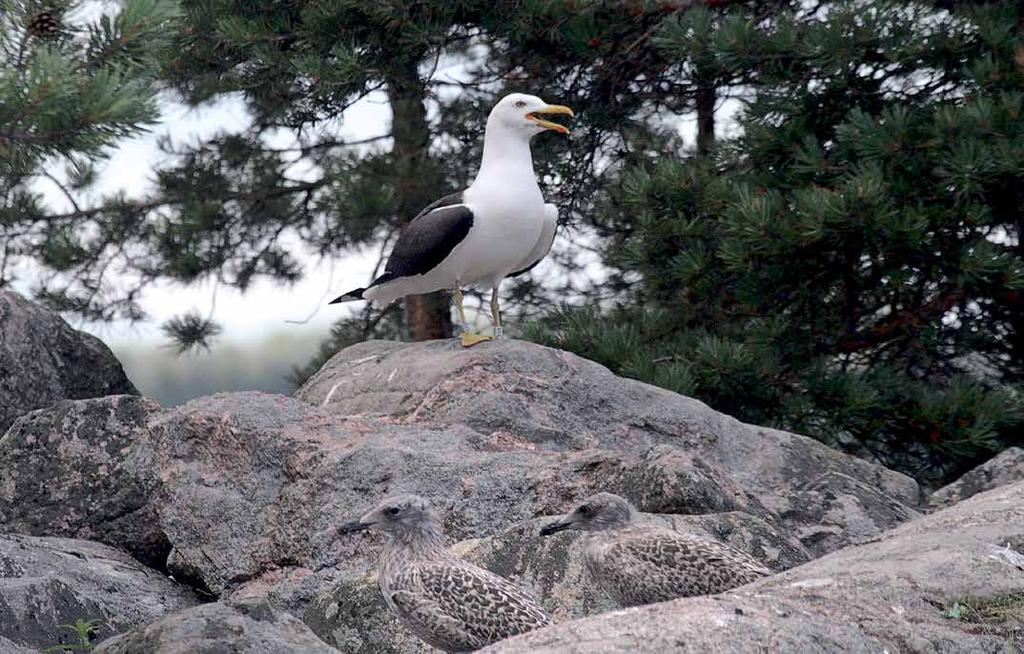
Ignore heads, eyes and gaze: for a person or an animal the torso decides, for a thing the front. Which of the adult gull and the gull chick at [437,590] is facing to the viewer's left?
the gull chick

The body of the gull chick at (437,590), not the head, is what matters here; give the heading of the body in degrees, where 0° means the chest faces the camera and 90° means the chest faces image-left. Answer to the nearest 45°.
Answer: approximately 90°

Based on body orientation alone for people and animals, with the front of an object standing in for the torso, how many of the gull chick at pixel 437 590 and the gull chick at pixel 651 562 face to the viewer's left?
2

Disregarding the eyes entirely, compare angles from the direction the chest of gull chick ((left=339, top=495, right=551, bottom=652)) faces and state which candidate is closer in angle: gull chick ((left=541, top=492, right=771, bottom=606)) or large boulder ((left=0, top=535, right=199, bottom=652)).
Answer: the large boulder

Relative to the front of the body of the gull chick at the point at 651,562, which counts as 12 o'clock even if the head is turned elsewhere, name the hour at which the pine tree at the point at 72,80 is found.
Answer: The pine tree is roughly at 2 o'clock from the gull chick.

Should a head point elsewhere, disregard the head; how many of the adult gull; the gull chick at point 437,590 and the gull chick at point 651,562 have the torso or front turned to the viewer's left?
2

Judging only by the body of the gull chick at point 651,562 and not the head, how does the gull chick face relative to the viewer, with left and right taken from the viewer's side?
facing to the left of the viewer

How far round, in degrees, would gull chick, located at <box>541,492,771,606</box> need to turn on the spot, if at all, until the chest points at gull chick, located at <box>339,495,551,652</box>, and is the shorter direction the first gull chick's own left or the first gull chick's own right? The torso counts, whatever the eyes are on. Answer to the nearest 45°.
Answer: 0° — it already faces it
